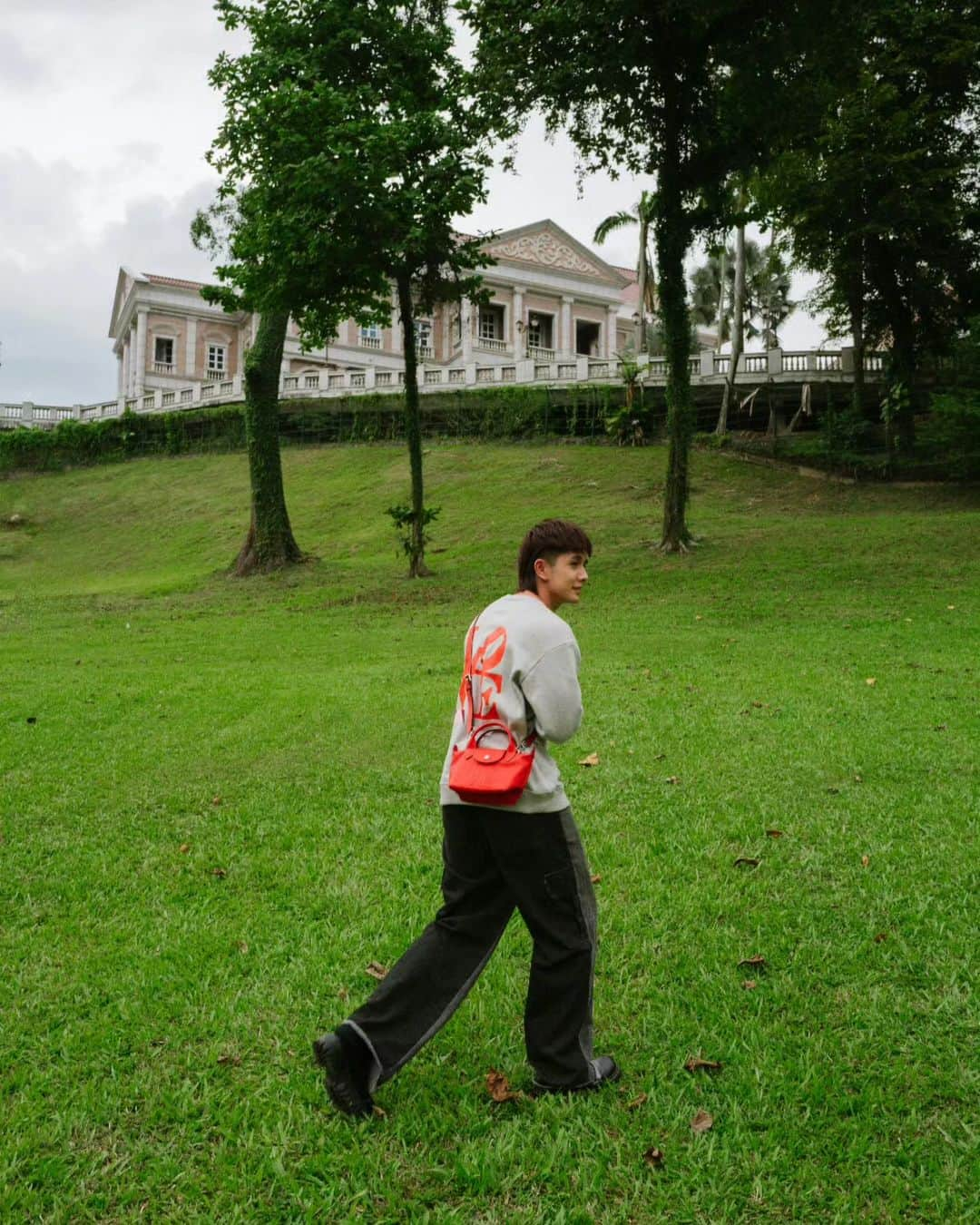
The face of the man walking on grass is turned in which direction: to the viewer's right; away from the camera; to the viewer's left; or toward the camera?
to the viewer's right

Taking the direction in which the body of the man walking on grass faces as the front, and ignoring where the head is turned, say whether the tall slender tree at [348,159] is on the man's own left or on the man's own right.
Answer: on the man's own left

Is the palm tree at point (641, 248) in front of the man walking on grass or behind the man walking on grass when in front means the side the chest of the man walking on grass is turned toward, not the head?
in front

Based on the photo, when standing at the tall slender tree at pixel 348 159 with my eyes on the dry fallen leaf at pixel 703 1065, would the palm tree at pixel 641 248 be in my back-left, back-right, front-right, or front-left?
back-left

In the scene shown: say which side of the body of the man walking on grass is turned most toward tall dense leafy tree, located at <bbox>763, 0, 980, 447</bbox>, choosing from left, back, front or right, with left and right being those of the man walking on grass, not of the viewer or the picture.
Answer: front

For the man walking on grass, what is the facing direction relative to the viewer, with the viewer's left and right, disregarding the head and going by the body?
facing away from the viewer and to the right of the viewer

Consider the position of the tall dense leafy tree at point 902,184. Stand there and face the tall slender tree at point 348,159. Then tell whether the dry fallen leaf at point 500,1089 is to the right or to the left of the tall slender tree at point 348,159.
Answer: left
